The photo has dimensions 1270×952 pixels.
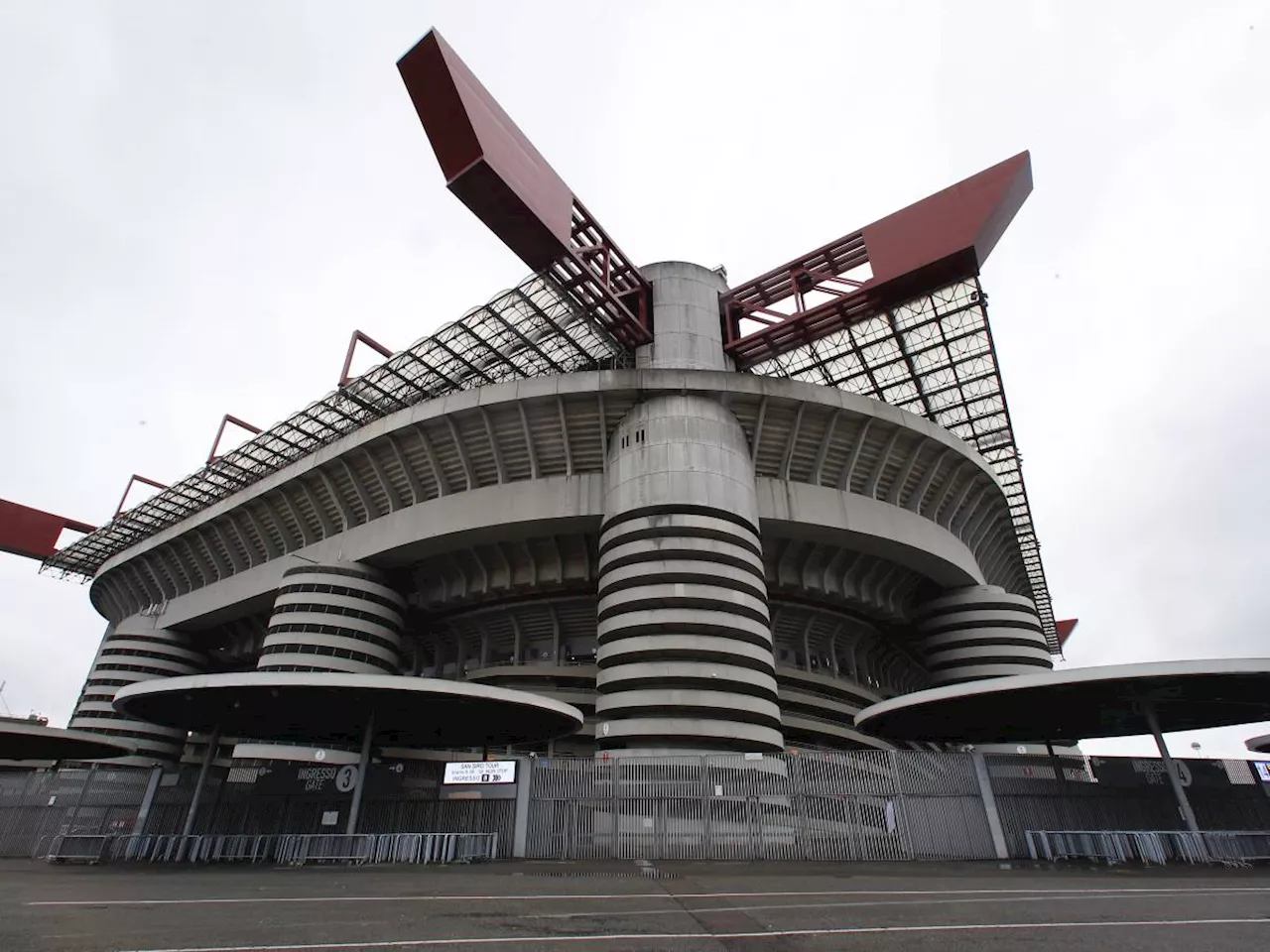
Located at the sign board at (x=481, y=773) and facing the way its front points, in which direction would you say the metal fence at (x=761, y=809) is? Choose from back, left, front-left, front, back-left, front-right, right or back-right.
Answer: left

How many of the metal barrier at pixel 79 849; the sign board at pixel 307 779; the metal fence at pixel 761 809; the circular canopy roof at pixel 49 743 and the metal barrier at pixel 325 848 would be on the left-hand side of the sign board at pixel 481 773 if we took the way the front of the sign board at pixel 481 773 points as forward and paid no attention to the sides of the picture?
1

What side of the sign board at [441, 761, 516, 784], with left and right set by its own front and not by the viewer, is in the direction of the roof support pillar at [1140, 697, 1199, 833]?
left

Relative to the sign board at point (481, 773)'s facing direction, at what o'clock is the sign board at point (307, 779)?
the sign board at point (307, 779) is roughly at 4 o'clock from the sign board at point (481, 773).

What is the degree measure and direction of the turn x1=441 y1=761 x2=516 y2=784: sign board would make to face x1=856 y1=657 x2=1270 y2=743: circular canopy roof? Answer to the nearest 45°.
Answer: approximately 90° to its left

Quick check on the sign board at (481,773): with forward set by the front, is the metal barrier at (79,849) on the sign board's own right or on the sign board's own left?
on the sign board's own right

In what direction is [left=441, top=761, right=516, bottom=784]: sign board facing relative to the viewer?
toward the camera
